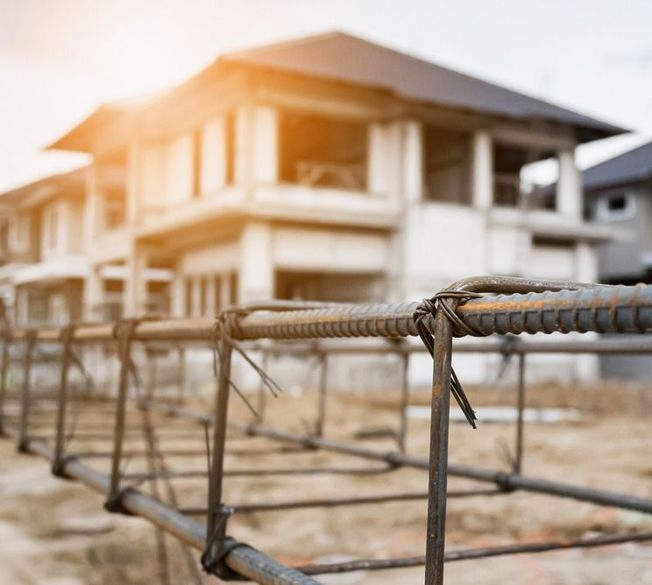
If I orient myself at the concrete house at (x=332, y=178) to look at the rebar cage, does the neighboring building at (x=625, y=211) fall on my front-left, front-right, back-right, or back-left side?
back-left

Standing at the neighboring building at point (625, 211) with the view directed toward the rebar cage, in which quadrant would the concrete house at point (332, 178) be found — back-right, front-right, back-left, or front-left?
front-right

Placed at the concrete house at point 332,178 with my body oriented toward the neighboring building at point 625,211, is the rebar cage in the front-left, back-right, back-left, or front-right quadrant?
back-right
